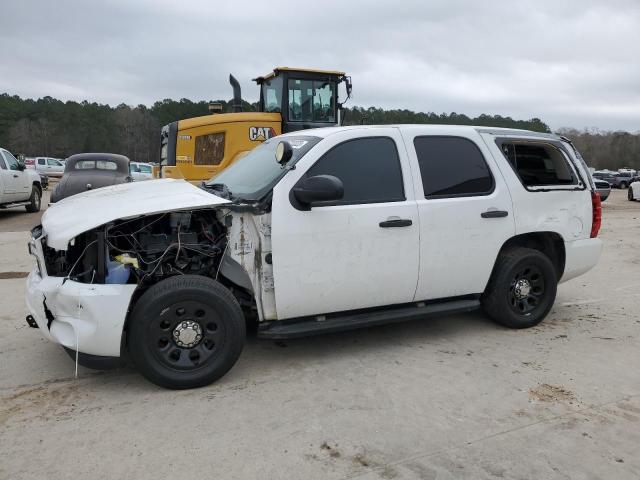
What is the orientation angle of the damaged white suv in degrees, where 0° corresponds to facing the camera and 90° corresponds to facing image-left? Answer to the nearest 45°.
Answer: approximately 45°

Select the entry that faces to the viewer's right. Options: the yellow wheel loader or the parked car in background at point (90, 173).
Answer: the yellow wheel loader

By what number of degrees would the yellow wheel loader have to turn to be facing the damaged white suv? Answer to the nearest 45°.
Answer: approximately 90° to its right

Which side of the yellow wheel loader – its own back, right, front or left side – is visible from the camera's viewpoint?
right

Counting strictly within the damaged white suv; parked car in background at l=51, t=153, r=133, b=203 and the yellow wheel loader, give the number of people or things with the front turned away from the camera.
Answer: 1

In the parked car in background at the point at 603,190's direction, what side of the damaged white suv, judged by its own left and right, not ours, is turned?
back

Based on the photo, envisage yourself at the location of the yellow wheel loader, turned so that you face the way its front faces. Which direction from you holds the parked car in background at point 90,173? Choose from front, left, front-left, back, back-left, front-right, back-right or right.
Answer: back-left

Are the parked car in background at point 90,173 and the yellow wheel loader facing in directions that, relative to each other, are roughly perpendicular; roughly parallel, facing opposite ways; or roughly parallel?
roughly perpendicular

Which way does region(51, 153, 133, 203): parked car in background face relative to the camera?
away from the camera
